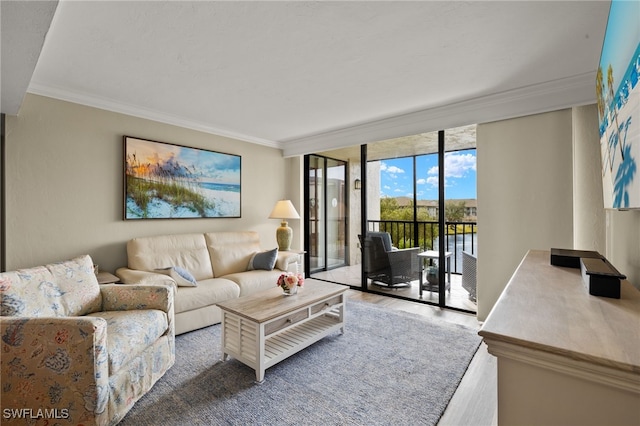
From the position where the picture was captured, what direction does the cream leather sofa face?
facing the viewer and to the right of the viewer

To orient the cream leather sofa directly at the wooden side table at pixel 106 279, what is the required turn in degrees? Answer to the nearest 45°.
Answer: approximately 135° to its right

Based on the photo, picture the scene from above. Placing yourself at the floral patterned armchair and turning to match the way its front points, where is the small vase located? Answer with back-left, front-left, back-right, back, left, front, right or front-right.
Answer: front-left

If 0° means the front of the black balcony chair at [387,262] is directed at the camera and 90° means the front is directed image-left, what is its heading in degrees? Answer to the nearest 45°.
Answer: approximately 225°

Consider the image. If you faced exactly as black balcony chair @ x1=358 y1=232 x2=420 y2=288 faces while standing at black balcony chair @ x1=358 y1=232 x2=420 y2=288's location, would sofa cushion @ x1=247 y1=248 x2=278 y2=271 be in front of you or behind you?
behind

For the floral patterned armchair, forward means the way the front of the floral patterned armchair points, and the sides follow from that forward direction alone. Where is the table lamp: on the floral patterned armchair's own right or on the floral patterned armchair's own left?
on the floral patterned armchair's own left

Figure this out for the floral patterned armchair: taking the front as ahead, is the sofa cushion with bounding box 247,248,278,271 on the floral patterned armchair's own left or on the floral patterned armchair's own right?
on the floral patterned armchair's own left

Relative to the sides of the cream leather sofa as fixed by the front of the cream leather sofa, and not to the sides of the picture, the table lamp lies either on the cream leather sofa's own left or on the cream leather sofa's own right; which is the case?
on the cream leather sofa's own left

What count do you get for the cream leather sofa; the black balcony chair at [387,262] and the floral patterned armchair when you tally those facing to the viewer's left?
0

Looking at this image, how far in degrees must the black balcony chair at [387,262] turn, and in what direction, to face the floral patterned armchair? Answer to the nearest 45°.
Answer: approximately 180°

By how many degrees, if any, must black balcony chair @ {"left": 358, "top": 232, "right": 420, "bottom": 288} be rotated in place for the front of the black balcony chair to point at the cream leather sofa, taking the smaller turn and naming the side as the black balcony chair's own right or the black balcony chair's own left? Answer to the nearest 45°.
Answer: approximately 180°

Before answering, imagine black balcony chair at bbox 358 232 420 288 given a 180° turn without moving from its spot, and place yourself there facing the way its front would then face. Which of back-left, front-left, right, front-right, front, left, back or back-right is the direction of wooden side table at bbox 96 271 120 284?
front

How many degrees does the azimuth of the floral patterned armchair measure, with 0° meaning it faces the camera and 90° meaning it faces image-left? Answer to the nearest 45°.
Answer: approximately 315°

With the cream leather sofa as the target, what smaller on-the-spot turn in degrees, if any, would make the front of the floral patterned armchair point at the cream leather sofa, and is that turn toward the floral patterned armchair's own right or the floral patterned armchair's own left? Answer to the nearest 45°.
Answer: approximately 90° to the floral patterned armchair's own left

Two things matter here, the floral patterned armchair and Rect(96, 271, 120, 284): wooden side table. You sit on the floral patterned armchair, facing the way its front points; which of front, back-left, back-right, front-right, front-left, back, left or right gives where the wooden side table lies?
back-left

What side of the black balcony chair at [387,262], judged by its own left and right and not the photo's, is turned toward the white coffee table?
back
